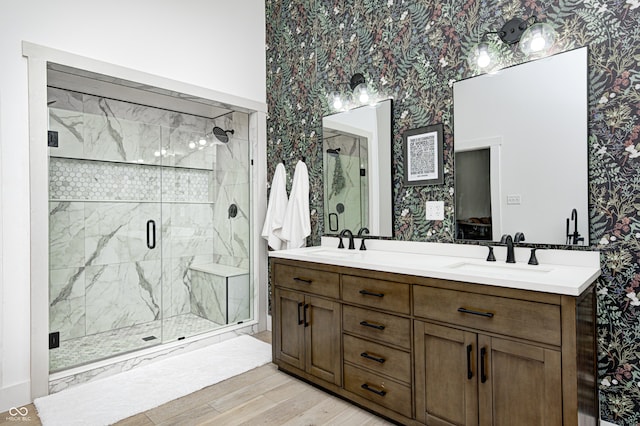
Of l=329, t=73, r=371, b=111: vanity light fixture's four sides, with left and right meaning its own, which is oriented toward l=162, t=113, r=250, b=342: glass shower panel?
right

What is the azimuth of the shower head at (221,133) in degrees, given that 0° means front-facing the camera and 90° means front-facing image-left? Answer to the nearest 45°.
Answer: approximately 45°

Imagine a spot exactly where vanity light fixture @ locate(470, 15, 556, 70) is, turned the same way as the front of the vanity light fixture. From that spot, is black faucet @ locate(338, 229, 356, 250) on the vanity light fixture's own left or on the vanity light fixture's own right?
on the vanity light fixture's own right

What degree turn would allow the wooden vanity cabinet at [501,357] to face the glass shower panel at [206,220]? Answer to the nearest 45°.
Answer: approximately 45° to its right

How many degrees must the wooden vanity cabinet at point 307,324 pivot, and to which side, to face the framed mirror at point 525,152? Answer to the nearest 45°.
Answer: approximately 135° to its left
